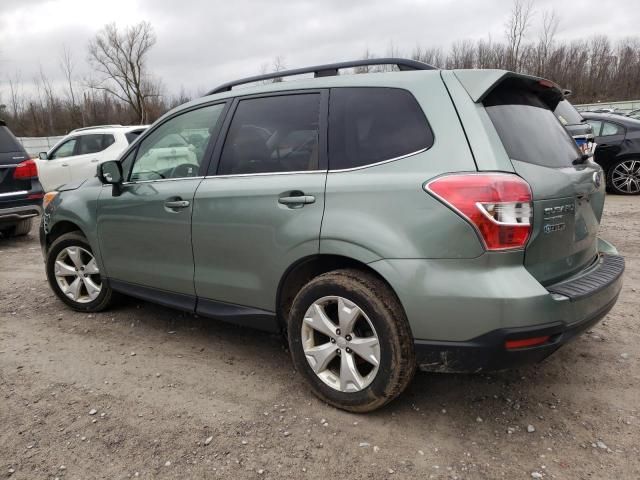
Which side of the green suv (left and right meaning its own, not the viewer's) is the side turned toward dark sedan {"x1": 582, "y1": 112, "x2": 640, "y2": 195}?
right

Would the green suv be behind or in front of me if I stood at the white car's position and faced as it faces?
behind

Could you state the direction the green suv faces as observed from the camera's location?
facing away from the viewer and to the left of the viewer

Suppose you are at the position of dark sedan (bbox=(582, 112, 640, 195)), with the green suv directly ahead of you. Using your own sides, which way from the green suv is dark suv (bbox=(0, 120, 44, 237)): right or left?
right

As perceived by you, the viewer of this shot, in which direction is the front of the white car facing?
facing away from the viewer and to the left of the viewer

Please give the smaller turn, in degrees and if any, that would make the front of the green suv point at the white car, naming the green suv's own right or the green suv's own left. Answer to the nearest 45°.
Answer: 0° — it already faces it

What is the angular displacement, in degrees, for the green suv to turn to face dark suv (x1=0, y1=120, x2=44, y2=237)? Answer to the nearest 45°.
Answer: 0° — it already faces it

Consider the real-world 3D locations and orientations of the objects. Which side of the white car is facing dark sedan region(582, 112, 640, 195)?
back
